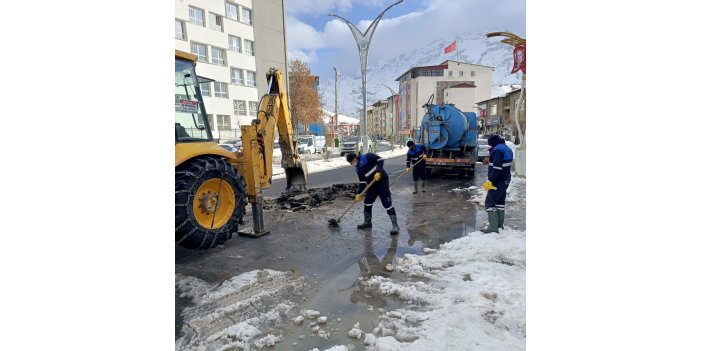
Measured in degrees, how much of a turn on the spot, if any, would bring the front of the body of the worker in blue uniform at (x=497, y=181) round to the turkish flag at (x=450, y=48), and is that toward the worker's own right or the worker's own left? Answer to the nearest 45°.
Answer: approximately 90° to the worker's own right

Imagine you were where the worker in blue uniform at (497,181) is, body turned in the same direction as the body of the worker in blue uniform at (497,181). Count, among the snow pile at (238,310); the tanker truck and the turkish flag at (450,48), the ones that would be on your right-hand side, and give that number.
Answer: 2

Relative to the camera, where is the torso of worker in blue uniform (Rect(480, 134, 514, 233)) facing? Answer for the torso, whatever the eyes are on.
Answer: to the viewer's left

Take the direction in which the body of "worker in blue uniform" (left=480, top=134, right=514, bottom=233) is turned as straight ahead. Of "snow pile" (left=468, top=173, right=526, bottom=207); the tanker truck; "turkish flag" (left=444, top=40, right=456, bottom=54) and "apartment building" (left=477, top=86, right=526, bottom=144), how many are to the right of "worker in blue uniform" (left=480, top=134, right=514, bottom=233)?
4

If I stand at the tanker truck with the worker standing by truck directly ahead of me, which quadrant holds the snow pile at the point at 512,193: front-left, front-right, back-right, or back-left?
front-left

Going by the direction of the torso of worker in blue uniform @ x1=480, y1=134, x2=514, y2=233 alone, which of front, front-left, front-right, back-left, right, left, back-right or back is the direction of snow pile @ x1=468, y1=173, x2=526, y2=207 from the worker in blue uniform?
right

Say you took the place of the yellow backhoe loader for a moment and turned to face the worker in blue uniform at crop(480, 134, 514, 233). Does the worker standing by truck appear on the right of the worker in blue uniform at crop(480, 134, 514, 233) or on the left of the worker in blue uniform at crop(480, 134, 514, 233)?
left

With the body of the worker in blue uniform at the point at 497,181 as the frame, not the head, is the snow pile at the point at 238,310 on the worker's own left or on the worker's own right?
on the worker's own left

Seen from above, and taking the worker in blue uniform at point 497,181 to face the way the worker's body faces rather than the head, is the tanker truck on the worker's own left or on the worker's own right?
on the worker's own right

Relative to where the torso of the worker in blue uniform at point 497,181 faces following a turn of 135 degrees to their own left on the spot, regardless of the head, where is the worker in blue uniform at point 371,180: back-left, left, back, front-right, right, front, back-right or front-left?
back-right
